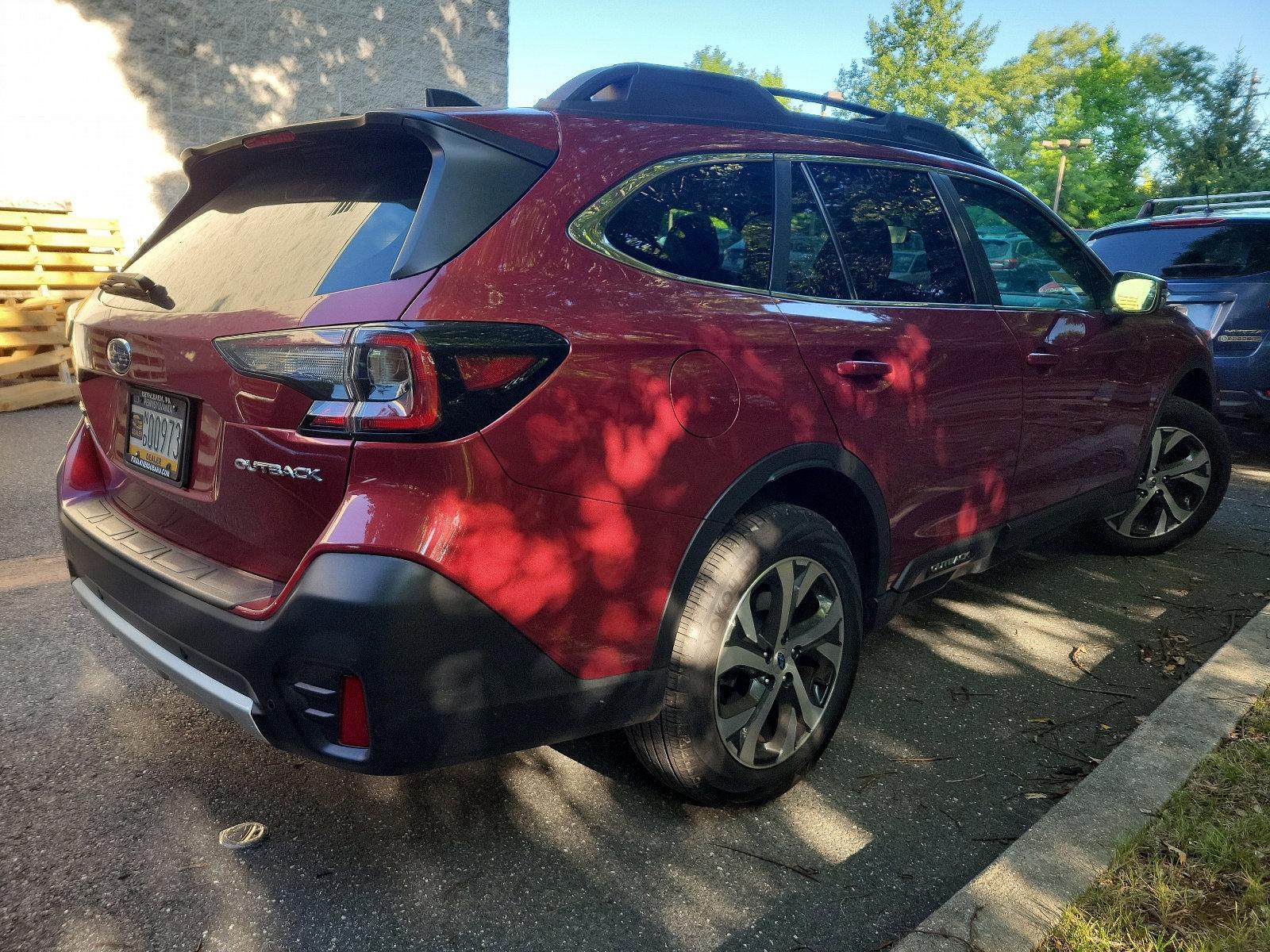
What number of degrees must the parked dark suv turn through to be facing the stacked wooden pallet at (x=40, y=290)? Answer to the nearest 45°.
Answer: approximately 90° to its left

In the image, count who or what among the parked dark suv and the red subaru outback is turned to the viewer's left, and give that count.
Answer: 0

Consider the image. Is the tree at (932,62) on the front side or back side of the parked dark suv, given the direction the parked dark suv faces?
on the front side

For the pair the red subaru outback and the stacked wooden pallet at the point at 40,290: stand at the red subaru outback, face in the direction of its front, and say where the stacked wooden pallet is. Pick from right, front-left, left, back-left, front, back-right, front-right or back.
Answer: left

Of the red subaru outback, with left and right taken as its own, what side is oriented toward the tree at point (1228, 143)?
front

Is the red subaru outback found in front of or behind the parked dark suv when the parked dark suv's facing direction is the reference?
behind

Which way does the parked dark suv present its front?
away from the camera

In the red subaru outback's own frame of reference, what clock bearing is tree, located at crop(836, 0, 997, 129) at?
The tree is roughly at 11 o'clock from the red subaru outback.

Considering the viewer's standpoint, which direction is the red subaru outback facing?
facing away from the viewer and to the right of the viewer

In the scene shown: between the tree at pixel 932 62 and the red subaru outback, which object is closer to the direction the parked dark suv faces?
the tree

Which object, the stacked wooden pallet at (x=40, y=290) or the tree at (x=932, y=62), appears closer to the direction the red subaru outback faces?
the tree
